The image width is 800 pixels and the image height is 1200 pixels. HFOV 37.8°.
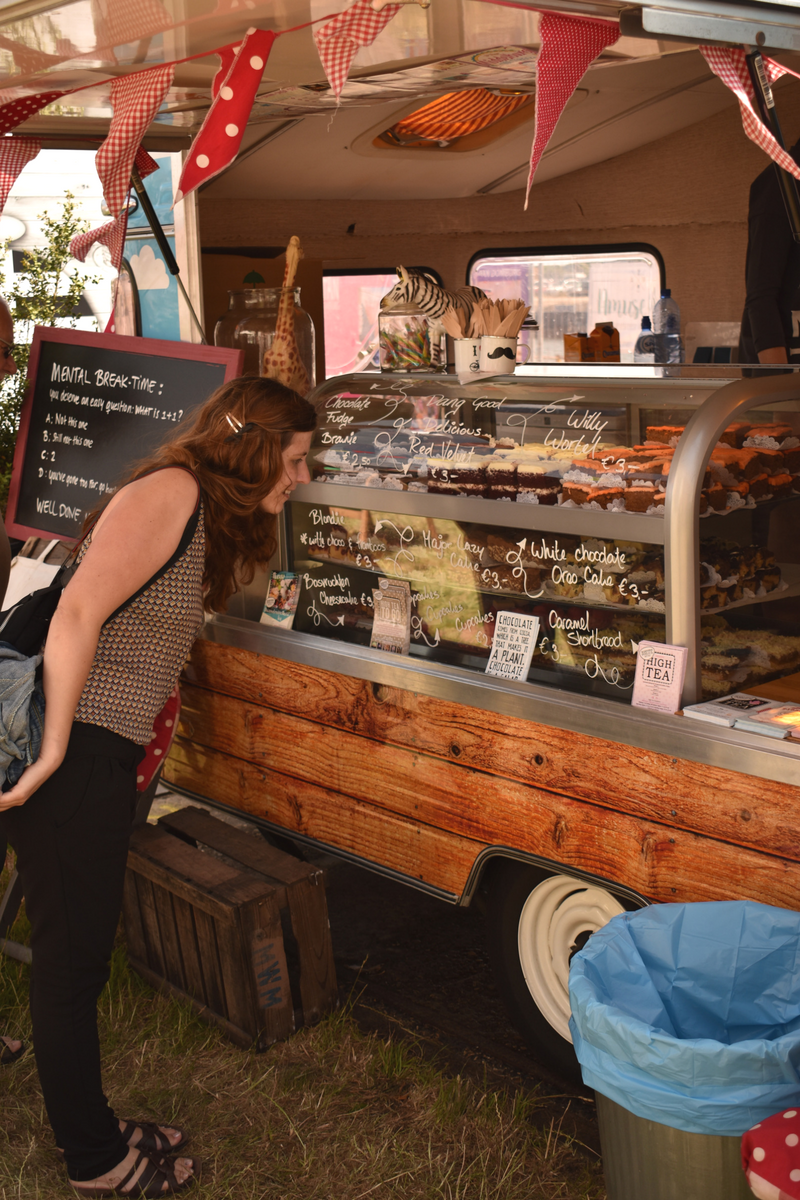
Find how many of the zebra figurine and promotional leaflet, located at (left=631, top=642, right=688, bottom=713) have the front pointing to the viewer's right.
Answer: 0

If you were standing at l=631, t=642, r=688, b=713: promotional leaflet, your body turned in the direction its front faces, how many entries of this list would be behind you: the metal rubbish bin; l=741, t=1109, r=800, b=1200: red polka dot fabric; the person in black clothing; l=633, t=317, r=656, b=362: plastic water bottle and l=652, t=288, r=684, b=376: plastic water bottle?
3

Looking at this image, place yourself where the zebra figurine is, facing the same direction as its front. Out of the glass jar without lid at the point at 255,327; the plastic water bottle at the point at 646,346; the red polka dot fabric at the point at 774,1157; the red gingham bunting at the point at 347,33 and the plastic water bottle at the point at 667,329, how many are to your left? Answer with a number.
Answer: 2

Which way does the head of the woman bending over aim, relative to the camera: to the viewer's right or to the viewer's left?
to the viewer's right

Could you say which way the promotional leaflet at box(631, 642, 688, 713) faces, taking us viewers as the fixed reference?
facing the viewer

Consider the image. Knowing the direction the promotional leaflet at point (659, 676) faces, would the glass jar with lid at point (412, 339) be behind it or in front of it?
behind

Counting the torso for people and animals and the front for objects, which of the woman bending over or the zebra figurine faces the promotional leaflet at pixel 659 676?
the woman bending over

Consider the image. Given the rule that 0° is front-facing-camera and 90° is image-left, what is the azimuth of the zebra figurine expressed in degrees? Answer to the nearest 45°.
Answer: approximately 90°

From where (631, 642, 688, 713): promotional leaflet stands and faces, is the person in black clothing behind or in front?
behind

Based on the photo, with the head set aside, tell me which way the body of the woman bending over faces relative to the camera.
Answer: to the viewer's right
